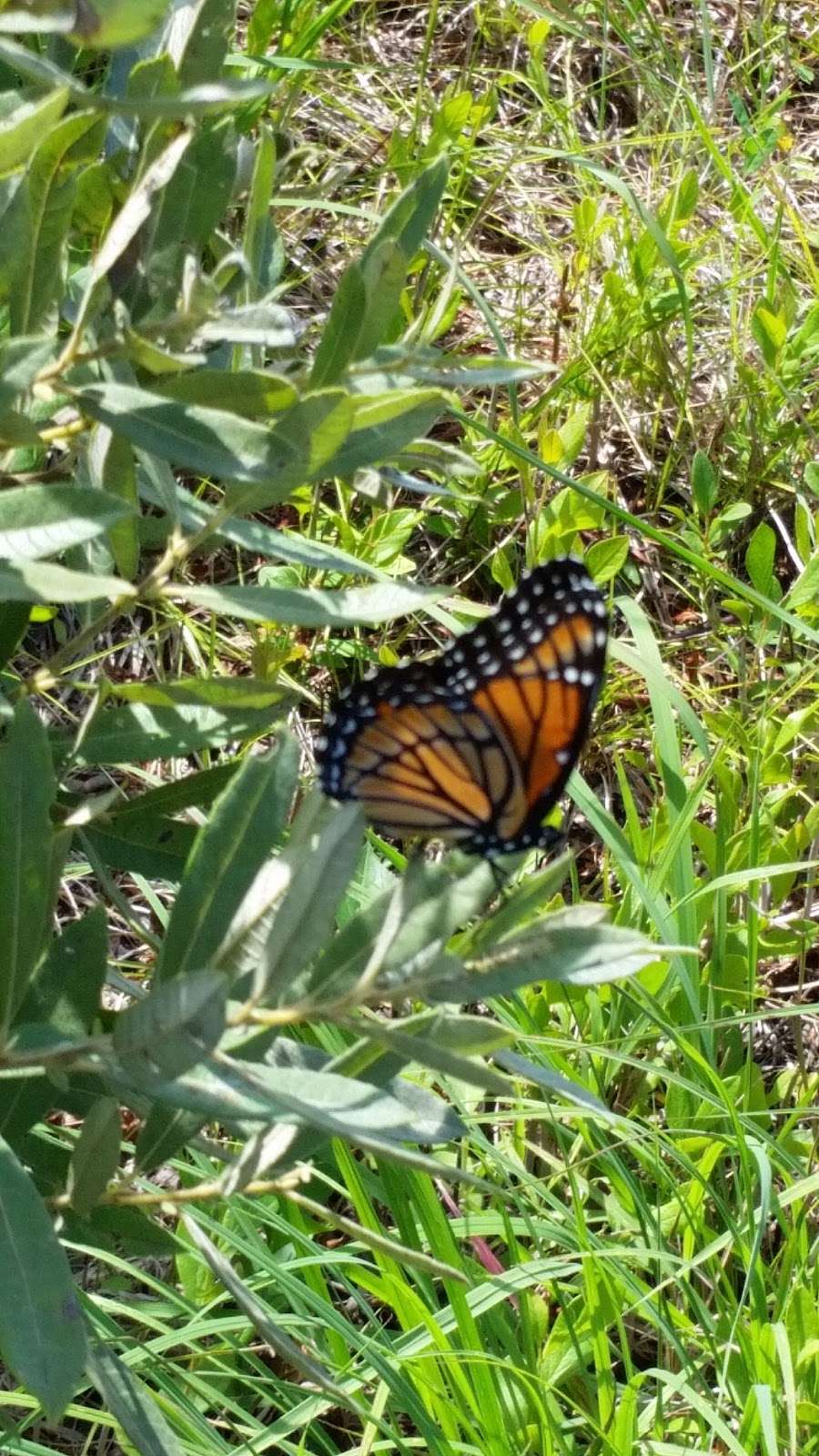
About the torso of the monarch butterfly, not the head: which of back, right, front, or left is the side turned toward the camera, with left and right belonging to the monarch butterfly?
right
